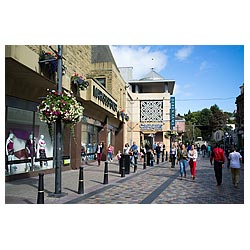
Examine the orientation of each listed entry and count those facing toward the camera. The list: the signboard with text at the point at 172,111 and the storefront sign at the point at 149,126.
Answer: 2

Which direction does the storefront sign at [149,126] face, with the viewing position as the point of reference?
facing the viewer

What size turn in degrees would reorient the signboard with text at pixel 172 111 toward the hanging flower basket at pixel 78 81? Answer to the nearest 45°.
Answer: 0° — it already faces it

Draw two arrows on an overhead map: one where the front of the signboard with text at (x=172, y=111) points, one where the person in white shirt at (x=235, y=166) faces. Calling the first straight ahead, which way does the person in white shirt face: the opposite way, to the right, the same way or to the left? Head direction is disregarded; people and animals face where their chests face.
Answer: the opposite way

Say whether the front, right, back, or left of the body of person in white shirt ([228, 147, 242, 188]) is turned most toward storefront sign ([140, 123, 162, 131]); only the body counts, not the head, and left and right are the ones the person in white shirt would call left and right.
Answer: front

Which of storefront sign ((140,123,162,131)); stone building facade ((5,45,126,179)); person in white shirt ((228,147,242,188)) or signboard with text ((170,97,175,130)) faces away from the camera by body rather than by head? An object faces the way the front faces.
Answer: the person in white shirt

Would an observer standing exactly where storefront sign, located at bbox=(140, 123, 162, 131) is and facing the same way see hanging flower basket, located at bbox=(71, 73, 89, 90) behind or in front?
in front

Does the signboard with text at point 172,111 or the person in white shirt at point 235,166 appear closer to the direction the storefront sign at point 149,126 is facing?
the person in white shirt

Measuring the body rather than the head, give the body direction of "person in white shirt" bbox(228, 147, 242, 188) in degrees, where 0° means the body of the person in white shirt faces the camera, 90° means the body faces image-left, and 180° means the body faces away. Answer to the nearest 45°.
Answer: approximately 180°

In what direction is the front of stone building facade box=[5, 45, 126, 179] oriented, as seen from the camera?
facing the viewer and to the right of the viewer

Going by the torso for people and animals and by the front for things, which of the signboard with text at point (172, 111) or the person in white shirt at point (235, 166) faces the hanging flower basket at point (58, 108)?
the signboard with text
